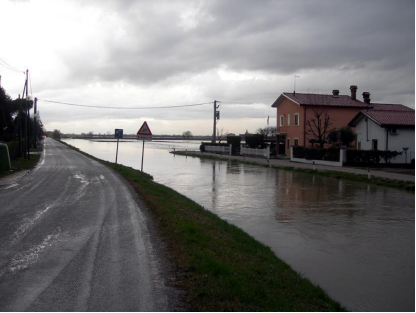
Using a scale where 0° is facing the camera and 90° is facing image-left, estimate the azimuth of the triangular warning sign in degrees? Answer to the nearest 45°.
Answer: approximately 0°

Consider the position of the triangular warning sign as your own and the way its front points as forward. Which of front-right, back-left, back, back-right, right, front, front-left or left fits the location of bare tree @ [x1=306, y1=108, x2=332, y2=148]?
back-left

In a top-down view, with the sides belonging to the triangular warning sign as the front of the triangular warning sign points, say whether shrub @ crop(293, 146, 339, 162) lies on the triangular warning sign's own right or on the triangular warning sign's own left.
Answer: on the triangular warning sign's own left

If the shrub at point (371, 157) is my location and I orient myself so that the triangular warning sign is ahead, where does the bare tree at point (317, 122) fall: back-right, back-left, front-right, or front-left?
back-right

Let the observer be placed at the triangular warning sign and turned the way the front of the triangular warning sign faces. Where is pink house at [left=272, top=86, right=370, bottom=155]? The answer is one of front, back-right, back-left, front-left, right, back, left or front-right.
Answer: back-left

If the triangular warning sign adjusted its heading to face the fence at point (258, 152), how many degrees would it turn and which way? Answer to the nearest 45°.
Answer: approximately 135° to its left
